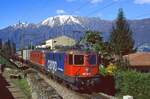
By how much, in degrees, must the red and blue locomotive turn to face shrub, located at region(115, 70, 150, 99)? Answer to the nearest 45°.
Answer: approximately 45° to its left

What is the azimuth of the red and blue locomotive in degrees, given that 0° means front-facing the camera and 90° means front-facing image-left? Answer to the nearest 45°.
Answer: approximately 315°
